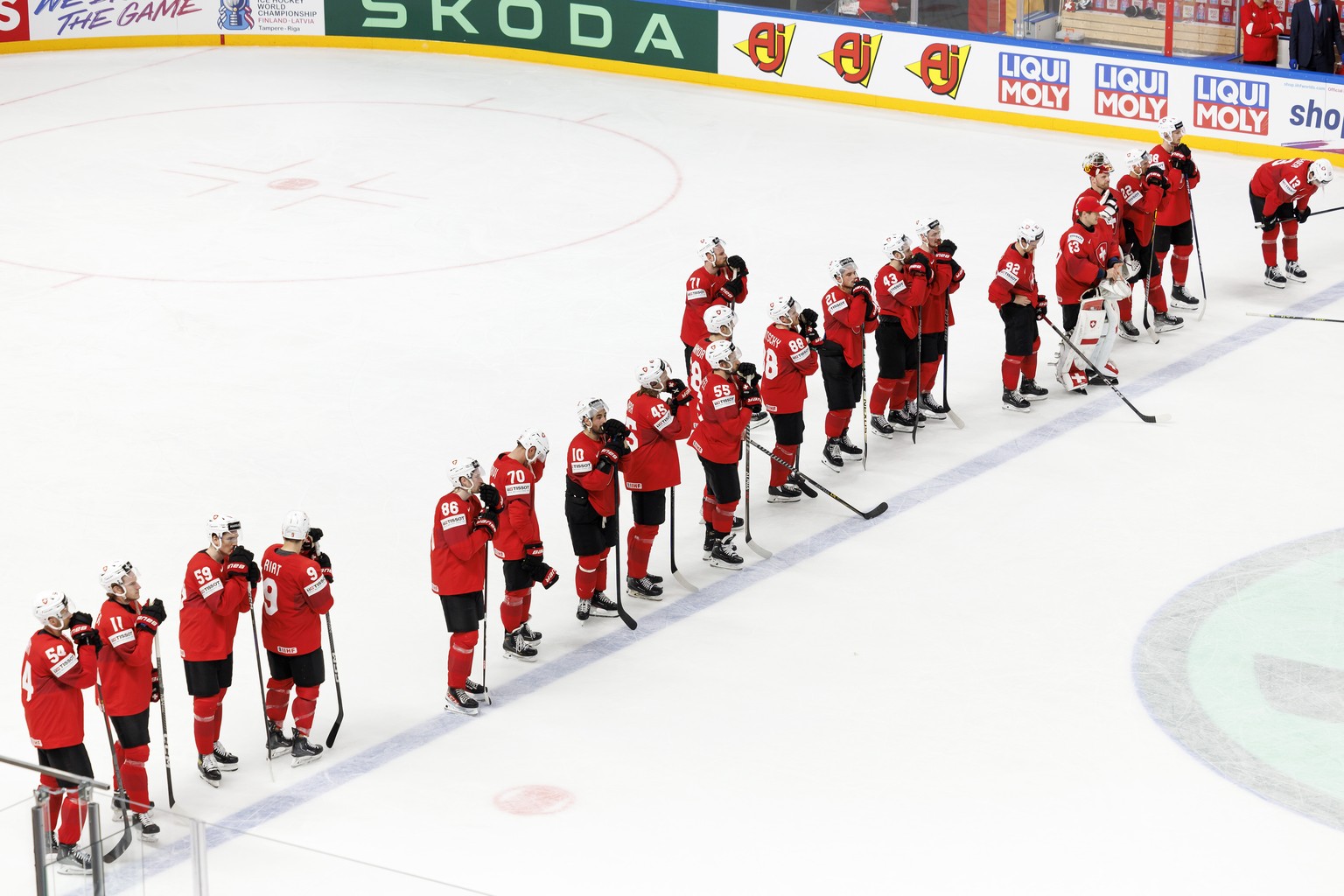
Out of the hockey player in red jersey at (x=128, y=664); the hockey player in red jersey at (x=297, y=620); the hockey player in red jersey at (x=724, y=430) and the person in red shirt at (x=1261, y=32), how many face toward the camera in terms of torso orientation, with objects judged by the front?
1

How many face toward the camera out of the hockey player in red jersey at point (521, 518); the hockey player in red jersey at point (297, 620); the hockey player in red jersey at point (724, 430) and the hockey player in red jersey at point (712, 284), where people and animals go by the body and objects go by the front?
0

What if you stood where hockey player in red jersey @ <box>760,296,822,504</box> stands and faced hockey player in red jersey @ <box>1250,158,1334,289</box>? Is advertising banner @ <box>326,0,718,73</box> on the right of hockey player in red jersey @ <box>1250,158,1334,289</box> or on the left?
left

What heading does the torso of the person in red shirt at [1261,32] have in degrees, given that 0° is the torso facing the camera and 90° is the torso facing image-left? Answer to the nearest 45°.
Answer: approximately 0°

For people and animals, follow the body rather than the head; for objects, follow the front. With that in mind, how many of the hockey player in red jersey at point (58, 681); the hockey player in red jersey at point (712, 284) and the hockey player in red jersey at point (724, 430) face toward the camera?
0
